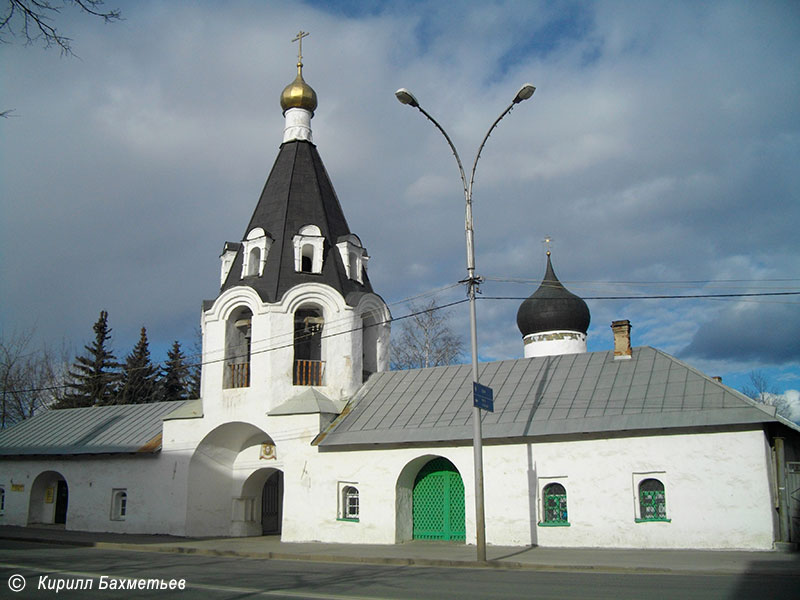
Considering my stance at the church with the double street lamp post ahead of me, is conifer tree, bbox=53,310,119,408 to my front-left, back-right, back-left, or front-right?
back-right

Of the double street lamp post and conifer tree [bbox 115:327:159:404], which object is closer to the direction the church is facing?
the double street lamp post

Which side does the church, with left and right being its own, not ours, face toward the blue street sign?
front

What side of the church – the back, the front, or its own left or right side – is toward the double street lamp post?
front

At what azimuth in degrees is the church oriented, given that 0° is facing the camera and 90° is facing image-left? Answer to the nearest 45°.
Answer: approximately 0°

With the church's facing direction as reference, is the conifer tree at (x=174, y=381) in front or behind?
behind

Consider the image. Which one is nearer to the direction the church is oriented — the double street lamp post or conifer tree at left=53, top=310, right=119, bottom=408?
the double street lamp post

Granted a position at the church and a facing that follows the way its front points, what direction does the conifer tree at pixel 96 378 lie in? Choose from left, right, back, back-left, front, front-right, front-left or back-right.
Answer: back-right

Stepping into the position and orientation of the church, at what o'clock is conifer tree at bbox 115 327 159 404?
The conifer tree is roughly at 5 o'clock from the church.

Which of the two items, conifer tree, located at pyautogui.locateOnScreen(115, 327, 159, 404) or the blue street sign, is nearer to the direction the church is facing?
the blue street sign
